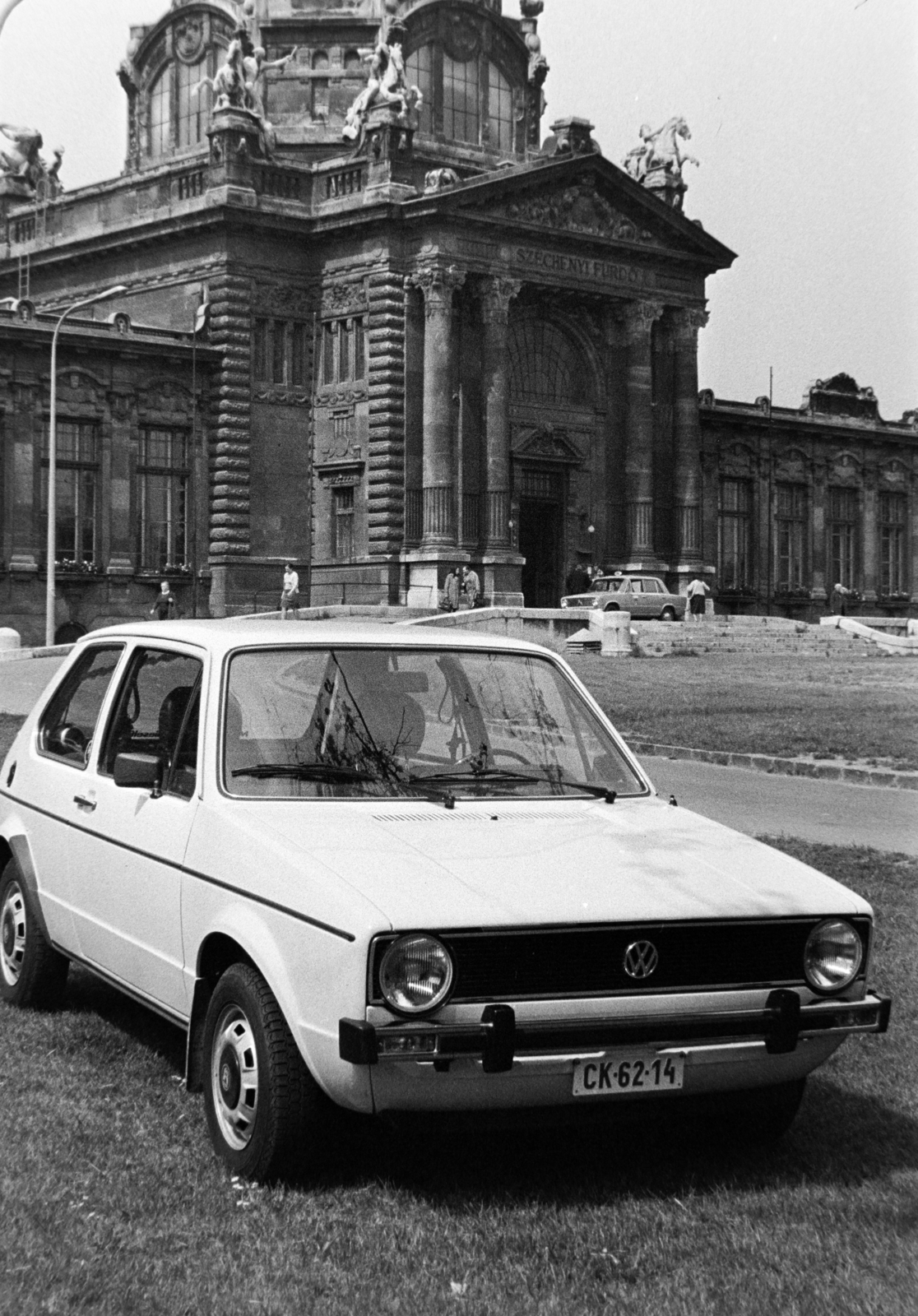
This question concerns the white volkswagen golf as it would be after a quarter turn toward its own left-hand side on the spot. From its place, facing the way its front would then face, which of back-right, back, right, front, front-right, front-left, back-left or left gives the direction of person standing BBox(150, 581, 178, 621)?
front-left

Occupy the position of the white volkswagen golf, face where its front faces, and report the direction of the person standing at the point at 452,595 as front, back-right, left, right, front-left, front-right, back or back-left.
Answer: back-left

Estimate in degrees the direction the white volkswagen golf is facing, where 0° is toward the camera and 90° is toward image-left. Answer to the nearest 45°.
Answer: approximately 315°

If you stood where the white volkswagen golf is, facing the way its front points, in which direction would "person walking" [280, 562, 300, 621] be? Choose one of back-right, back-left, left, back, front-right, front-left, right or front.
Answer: back-left
